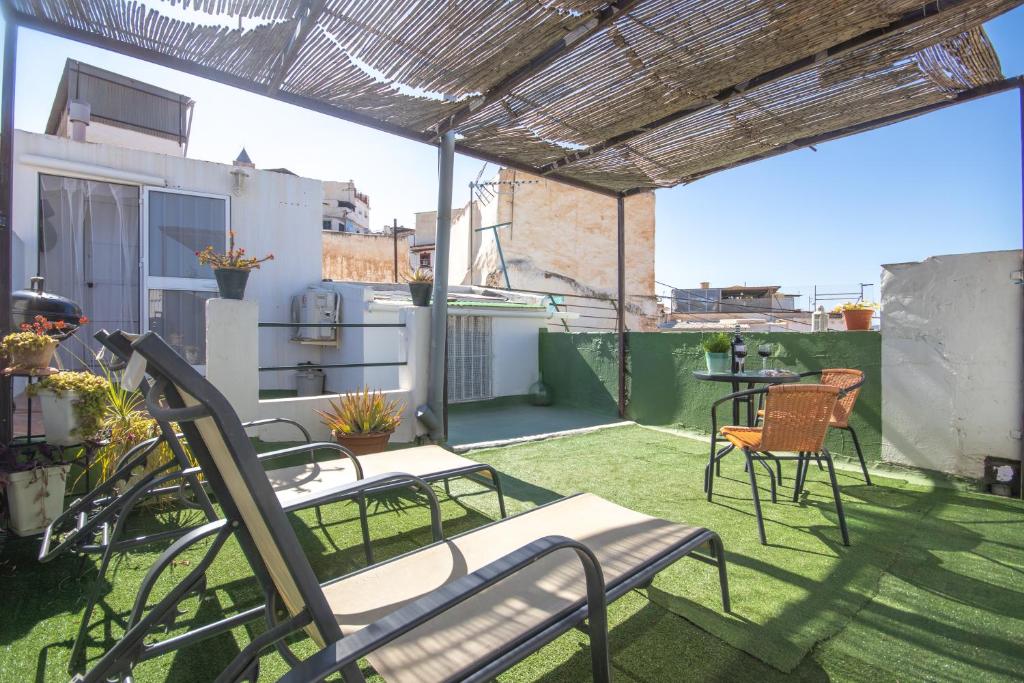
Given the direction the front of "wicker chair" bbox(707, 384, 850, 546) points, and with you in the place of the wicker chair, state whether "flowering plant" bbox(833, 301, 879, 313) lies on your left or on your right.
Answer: on your right

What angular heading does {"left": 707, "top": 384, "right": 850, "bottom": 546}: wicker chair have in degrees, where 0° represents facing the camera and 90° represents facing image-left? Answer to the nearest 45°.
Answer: approximately 135°

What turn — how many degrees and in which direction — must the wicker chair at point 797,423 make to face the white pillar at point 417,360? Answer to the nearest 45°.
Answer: approximately 45° to its left

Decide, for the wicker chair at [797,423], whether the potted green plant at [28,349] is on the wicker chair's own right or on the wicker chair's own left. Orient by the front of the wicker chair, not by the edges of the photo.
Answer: on the wicker chair's own left

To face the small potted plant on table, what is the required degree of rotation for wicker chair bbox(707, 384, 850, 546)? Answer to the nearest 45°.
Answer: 0° — it already faces it

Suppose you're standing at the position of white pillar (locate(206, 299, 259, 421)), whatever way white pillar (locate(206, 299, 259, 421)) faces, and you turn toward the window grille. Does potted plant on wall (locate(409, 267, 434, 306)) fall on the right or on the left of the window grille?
right

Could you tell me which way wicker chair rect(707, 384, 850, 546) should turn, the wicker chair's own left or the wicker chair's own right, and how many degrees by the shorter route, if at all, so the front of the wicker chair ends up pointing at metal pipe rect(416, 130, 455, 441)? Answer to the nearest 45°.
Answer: approximately 45° to the wicker chair's own left

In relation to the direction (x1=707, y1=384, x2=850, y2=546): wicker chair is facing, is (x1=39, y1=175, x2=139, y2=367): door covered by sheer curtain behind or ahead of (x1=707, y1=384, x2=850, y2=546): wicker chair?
ahead

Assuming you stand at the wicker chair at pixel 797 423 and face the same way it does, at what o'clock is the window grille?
The window grille is roughly at 12 o'clock from the wicker chair.

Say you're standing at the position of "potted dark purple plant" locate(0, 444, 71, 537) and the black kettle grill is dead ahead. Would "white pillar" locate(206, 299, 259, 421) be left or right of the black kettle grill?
right

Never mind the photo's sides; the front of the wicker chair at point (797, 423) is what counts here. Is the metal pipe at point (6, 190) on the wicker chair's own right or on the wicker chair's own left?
on the wicker chair's own left

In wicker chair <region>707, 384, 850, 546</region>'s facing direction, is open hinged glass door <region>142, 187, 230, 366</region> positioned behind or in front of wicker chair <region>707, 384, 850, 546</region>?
in front

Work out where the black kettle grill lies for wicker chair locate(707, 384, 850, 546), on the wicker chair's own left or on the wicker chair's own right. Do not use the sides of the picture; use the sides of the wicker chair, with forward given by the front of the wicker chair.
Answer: on the wicker chair's own left
